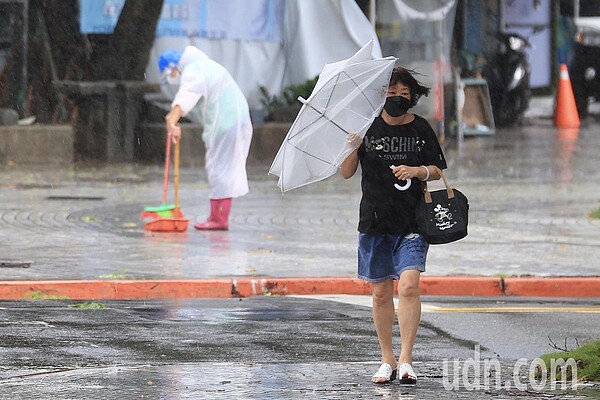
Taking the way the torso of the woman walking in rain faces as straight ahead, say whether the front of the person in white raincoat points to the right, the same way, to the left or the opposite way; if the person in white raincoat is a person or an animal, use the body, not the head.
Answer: to the right

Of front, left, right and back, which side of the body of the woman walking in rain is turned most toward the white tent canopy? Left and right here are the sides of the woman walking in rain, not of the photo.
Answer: back

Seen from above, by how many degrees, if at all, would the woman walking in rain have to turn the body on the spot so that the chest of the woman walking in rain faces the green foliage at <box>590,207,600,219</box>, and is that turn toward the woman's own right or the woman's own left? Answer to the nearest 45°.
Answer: approximately 180°

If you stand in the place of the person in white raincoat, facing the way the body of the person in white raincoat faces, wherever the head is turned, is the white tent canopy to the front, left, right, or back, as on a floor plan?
right

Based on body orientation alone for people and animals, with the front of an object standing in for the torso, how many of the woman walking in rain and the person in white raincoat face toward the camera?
1

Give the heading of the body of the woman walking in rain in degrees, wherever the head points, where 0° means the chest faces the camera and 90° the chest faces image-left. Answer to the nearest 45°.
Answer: approximately 0°

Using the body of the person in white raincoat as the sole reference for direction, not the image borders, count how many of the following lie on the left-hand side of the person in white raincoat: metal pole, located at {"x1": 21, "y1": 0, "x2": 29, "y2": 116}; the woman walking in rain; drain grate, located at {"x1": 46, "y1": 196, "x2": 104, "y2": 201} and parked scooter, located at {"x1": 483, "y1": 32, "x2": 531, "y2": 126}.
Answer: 1

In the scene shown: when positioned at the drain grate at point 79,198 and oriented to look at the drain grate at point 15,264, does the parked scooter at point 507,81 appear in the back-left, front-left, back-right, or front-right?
back-left

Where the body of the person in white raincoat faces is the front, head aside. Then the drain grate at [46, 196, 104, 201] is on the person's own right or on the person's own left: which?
on the person's own right

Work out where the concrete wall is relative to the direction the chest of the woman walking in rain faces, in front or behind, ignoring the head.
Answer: behind

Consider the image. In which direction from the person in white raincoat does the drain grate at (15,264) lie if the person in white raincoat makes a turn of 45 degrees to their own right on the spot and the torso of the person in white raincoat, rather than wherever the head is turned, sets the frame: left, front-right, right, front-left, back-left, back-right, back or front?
left

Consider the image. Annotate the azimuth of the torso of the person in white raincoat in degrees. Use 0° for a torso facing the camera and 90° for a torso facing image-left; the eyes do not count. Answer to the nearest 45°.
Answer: approximately 90°

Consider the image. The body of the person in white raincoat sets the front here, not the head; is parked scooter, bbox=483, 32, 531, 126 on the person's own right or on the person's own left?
on the person's own right
